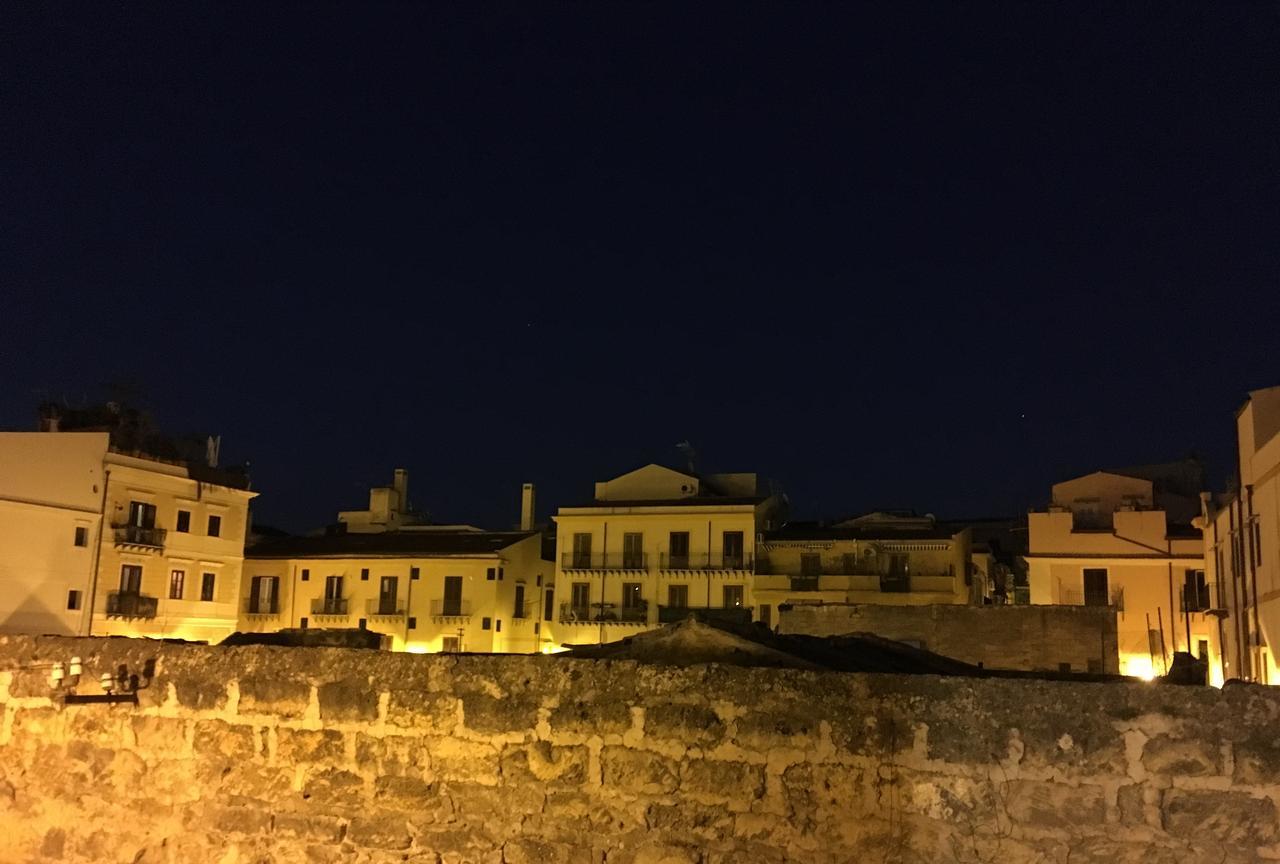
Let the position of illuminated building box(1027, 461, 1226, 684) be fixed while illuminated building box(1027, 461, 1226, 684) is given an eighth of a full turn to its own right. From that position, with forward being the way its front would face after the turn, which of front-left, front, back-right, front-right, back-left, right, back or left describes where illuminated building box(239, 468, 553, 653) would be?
front-right

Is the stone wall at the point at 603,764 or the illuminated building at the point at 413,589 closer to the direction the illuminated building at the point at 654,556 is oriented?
the stone wall

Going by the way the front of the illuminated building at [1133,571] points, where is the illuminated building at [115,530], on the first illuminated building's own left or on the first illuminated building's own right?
on the first illuminated building's own right

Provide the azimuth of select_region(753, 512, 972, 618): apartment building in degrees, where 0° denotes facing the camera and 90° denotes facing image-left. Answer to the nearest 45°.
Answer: approximately 0°

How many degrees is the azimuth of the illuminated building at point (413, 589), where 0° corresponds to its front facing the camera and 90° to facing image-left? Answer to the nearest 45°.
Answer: approximately 0°

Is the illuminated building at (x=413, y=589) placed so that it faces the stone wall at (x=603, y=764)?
yes

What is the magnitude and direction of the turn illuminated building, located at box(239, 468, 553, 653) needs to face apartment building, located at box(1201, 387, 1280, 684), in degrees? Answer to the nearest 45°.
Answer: approximately 45° to its left
